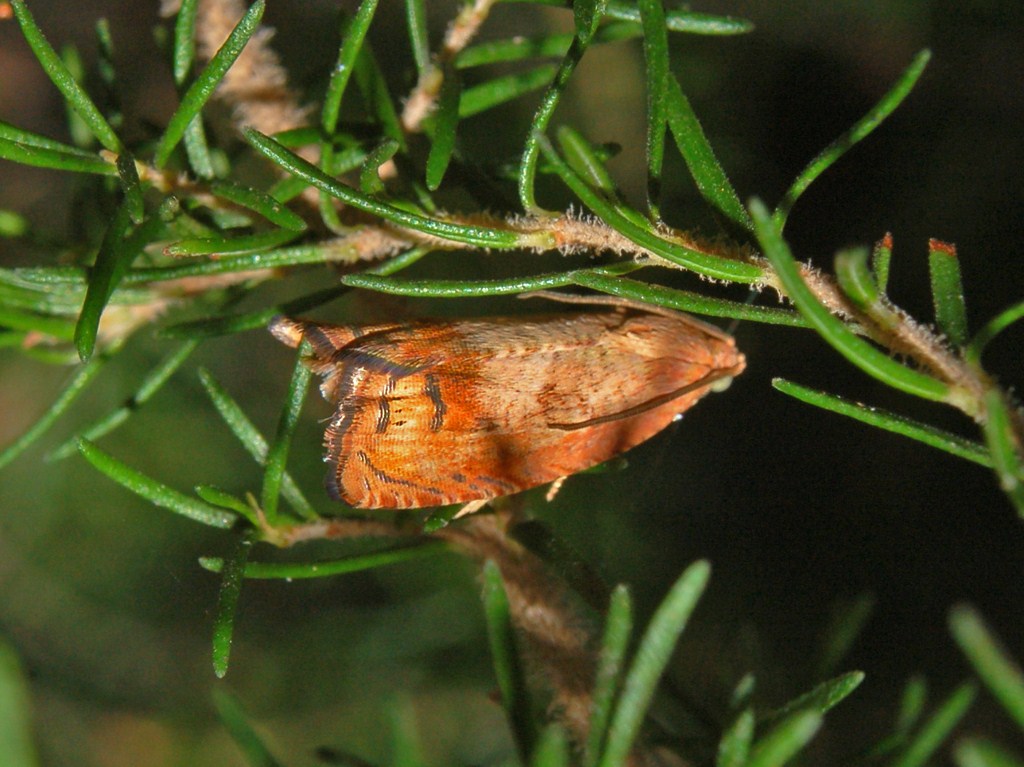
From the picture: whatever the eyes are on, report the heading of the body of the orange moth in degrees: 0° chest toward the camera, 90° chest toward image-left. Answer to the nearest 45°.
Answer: approximately 270°
